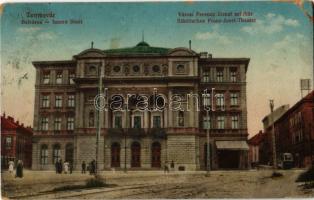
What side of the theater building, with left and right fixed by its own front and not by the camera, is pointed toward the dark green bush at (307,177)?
left

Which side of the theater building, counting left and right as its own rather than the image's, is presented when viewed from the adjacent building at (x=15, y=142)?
right

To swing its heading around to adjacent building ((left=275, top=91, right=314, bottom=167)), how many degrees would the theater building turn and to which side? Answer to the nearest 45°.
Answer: approximately 90° to its left

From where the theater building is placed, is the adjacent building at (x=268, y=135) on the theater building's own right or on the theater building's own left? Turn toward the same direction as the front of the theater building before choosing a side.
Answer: on the theater building's own left

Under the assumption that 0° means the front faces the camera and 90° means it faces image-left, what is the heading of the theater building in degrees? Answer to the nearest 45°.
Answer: approximately 0°

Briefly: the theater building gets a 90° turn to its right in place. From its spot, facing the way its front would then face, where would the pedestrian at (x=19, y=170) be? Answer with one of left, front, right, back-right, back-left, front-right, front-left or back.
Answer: front

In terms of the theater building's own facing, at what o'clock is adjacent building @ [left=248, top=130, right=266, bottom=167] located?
The adjacent building is roughly at 9 o'clock from the theater building.
